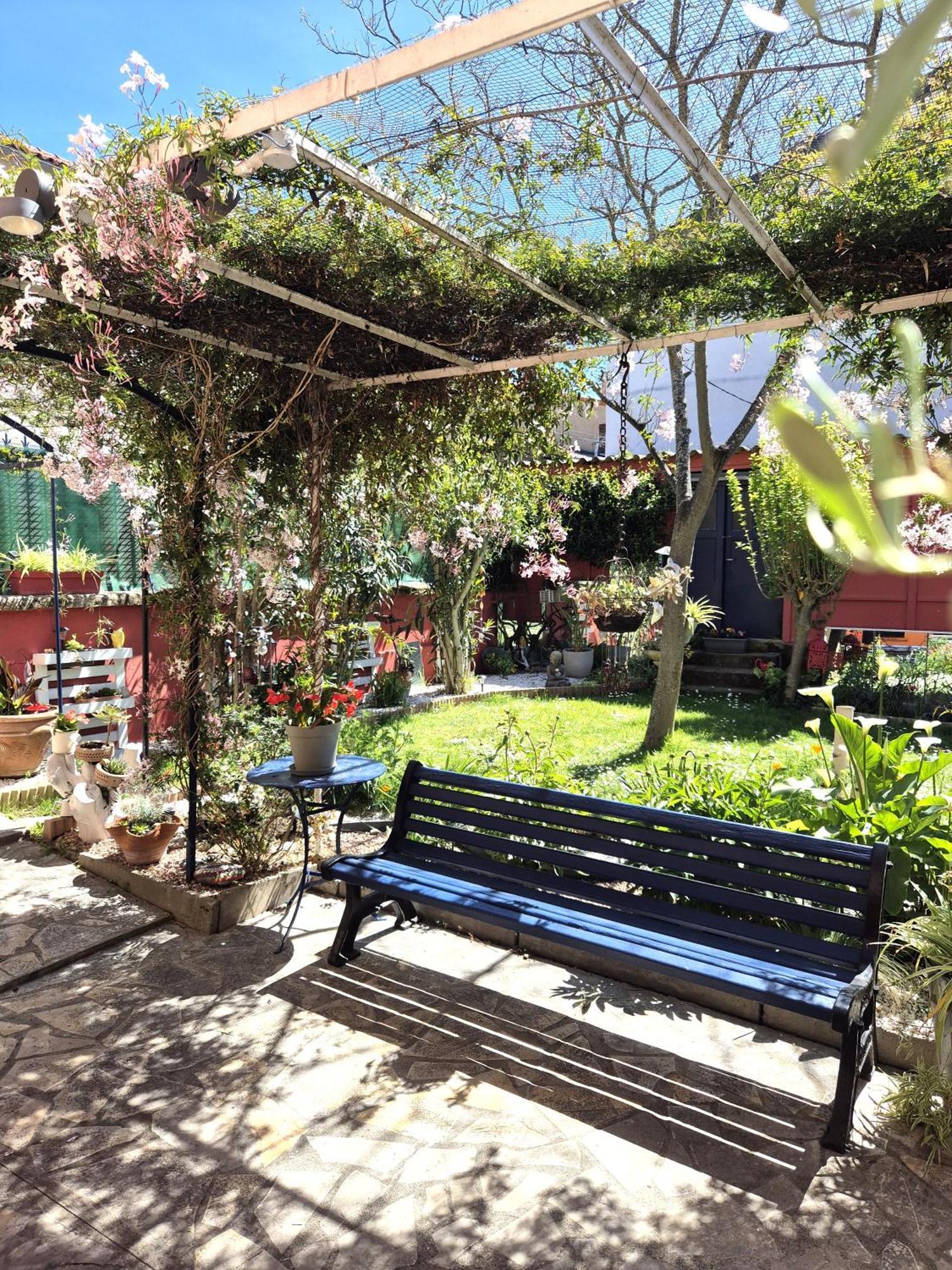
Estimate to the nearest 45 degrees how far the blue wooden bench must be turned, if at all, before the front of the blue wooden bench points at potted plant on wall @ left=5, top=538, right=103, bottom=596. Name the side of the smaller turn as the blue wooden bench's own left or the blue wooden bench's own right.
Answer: approximately 90° to the blue wooden bench's own right

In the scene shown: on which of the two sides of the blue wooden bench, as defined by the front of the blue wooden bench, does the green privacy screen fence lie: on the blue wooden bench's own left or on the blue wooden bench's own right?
on the blue wooden bench's own right

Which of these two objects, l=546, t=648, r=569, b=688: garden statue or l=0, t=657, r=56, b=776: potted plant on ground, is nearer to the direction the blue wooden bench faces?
the potted plant on ground

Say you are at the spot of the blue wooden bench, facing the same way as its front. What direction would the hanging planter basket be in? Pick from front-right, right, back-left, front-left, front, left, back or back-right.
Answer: back-right

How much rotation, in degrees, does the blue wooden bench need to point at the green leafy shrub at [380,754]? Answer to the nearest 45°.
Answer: approximately 90° to its right

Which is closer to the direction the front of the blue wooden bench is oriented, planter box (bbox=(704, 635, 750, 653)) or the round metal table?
the round metal table

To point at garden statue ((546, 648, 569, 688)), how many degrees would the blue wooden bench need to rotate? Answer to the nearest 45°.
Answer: approximately 135° to its right

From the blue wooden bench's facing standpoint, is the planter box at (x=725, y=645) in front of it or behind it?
behind
